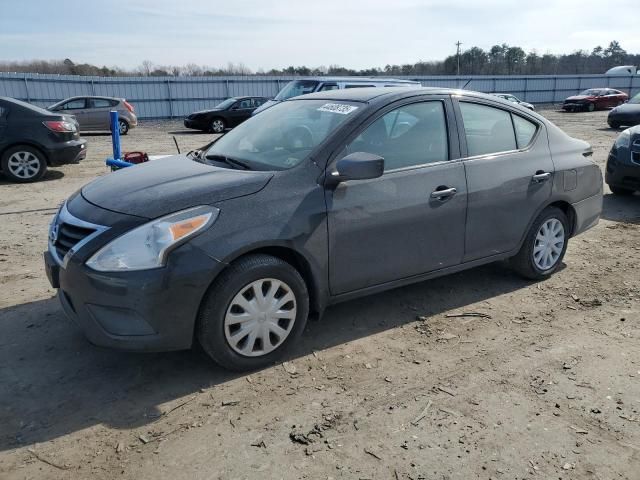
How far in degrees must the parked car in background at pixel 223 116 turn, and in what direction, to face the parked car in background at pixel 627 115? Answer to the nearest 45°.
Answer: approximately 135° to its left

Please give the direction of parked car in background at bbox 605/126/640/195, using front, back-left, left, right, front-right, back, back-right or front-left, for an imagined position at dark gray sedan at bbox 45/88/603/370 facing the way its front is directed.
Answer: back

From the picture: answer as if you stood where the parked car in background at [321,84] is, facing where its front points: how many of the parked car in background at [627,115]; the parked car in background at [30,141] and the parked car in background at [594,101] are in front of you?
1

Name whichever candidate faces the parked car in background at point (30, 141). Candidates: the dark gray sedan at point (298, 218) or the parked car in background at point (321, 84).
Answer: the parked car in background at point (321, 84)

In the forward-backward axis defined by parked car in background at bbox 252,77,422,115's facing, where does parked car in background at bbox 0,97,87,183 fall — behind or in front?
in front

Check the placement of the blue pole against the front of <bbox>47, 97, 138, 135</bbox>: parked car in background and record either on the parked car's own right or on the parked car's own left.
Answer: on the parked car's own left

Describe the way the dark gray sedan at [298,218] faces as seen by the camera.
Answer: facing the viewer and to the left of the viewer

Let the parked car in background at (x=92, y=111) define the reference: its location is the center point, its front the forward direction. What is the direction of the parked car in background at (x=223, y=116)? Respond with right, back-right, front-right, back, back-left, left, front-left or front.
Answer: back

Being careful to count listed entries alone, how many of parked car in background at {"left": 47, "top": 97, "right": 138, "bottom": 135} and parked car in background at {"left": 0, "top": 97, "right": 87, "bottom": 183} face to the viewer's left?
2

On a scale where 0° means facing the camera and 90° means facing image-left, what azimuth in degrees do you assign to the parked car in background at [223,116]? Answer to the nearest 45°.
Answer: approximately 45°

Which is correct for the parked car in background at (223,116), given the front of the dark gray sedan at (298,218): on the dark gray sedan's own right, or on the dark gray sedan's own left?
on the dark gray sedan's own right

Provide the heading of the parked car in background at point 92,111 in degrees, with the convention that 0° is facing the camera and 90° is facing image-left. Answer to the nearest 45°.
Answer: approximately 90°

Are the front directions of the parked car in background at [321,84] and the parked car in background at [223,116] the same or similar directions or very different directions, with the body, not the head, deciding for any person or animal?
same or similar directions

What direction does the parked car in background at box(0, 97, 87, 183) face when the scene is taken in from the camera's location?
facing to the left of the viewer
